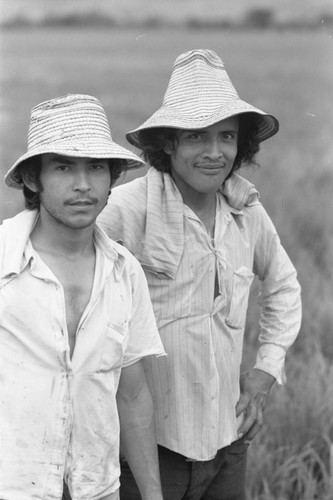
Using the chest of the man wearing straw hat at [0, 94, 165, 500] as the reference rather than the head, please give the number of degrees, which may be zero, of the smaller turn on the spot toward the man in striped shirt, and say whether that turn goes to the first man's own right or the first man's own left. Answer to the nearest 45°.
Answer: approximately 135° to the first man's own left

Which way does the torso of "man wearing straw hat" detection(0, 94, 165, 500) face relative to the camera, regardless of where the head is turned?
toward the camera

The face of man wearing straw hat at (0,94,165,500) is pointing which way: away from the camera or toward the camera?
toward the camera
